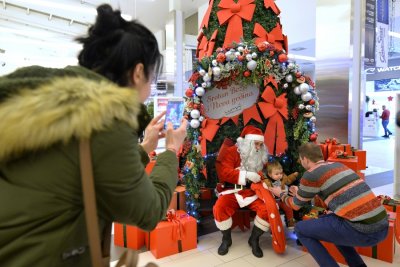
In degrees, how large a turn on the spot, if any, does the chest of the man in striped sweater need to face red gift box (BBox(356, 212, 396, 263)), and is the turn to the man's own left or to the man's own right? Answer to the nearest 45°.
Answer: approximately 90° to the man's own right

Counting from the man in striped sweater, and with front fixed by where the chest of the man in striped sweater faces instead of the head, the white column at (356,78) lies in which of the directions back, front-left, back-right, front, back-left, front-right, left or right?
front-right

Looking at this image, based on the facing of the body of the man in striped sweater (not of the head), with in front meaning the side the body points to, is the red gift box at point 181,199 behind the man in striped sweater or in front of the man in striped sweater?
in front

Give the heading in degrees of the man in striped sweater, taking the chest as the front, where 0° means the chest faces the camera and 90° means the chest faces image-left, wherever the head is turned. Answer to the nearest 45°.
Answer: approximately 135°

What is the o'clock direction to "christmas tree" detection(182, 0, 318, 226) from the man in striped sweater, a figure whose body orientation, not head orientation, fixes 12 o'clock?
The christmas tree is roughly at 12 o'clock from the man in striped sweater.

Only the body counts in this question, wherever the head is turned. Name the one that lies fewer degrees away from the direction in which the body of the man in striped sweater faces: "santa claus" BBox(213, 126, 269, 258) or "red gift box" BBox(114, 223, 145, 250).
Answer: the santa claus

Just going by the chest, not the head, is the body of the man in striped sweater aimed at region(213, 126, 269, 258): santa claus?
yes

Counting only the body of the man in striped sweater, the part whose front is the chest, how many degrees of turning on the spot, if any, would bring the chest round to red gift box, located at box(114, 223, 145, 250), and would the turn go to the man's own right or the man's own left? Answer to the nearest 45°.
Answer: approximately 45° to the man's own left

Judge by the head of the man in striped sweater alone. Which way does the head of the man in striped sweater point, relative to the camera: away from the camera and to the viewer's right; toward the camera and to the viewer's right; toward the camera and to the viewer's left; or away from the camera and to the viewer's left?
away from the camera and to the viewer's left

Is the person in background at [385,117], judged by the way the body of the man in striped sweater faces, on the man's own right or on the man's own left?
on the man's own right

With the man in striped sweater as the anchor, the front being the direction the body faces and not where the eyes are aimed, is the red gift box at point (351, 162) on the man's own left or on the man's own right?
on the man's own right
